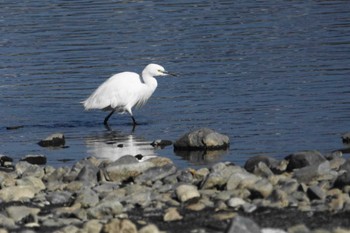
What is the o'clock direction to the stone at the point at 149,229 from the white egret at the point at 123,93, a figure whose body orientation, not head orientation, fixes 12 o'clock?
The stone is roughly at 3 o'clock from the white egret.

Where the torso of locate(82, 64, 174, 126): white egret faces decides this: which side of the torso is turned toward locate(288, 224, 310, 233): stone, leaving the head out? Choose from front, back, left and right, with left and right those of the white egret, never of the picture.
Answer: right

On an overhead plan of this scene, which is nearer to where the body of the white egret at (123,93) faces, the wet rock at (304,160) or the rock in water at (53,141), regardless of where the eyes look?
the wet rock

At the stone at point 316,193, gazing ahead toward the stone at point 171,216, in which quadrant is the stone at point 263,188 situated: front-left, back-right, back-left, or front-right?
front-right

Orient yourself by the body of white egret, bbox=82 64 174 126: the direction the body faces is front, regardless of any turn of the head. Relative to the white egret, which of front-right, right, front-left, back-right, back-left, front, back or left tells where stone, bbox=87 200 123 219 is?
right

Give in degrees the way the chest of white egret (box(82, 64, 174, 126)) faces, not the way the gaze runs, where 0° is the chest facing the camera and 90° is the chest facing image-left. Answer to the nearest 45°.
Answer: approximately 270°

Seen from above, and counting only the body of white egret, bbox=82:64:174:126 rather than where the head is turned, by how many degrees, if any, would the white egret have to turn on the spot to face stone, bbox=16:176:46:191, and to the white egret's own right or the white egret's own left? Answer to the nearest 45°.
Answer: approximately 90° to the white egret's own right

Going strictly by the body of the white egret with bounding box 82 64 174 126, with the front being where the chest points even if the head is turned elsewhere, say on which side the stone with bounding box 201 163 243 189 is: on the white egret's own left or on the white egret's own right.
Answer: on the white egret's own right

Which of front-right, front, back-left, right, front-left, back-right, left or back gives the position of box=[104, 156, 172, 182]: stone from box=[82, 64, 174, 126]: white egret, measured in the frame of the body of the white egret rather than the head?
right

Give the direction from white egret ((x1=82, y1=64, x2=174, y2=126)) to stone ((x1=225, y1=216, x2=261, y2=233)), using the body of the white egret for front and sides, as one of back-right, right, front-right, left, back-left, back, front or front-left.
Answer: right

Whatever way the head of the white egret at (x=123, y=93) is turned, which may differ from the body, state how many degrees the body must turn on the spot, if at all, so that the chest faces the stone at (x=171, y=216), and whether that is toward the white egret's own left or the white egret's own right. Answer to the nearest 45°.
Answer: approximately 90° to the white egret's own right

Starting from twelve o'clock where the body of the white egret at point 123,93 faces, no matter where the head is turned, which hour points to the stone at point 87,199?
The stone is roughly at 3 o'clock from the white egret.
